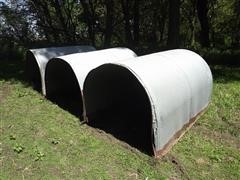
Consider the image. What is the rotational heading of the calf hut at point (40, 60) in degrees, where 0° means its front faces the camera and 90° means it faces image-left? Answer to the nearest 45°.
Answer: approximately 45°

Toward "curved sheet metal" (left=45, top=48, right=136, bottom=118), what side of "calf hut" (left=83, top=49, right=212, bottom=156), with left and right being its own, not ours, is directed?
right

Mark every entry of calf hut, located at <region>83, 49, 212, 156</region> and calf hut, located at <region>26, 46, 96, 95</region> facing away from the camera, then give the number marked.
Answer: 0

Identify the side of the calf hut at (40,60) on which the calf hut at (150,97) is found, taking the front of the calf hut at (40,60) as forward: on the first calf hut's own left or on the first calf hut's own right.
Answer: on the first calf hut's own left

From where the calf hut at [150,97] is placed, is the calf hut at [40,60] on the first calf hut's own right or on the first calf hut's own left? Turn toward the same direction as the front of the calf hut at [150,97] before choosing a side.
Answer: on the first calf hut's own right

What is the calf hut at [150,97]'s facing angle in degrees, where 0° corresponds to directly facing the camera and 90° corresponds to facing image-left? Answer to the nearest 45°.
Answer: approximately 45°
